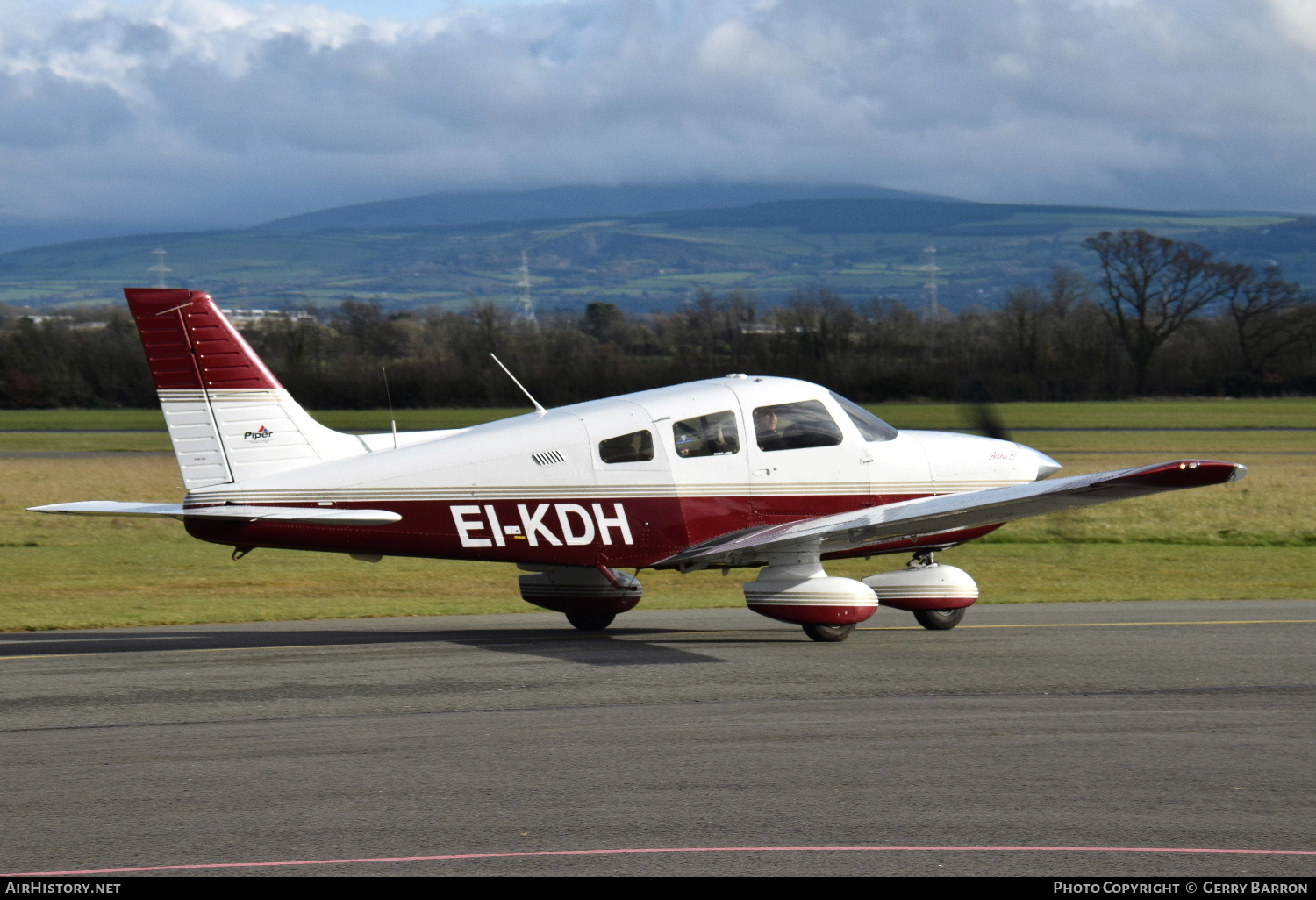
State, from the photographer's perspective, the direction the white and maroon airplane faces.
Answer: facing away from the viewer and to the right of the viewer
